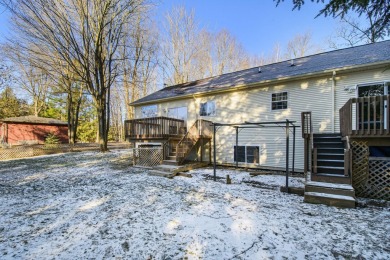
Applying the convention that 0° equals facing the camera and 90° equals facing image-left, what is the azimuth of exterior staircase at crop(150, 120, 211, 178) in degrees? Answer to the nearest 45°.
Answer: approximately 45°

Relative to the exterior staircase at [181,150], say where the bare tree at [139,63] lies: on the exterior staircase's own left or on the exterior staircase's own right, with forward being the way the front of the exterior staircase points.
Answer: on the exterior staircase's own right

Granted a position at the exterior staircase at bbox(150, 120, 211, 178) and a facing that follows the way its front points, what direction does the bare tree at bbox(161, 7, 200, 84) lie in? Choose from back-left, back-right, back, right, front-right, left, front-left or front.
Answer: back-right

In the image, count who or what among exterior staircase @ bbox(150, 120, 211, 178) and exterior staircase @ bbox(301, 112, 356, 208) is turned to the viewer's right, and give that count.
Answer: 0

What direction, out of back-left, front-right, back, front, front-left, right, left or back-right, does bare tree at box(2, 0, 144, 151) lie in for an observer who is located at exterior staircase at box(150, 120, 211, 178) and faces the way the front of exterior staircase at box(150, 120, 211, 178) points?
right

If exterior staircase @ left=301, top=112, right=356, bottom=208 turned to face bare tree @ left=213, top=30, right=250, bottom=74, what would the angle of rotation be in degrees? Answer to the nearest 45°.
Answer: approximately 135° to its right

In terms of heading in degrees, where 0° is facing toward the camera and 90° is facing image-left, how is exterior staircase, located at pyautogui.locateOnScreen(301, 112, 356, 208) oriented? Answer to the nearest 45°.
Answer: approximately 0°

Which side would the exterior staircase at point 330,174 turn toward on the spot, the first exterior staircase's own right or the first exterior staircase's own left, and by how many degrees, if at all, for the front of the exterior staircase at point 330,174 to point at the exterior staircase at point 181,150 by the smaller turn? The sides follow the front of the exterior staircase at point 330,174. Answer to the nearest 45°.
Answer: approximately 90° to the first exterior staircase's own right

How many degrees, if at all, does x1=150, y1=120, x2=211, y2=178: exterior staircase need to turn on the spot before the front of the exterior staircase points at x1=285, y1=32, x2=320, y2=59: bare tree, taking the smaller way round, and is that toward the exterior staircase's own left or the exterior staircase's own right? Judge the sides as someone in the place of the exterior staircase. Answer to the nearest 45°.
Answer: approximately 180°

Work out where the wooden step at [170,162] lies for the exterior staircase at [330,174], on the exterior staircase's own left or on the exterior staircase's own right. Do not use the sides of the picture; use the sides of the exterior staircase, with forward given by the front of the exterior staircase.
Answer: on the exterior staircase's own right
